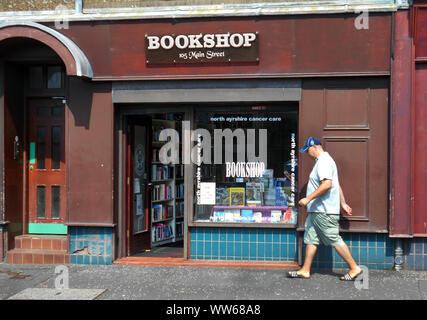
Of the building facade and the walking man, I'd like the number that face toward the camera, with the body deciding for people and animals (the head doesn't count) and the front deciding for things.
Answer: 1

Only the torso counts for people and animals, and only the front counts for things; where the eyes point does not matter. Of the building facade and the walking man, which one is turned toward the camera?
the building facade

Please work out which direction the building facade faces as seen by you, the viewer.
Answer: facing the viewer

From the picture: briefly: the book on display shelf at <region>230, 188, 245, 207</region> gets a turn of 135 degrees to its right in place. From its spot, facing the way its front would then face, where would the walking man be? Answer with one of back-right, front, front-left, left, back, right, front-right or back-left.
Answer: back

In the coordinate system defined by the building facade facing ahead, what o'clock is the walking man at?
The walking man is roughly at 10 o'clock from the building facade.
